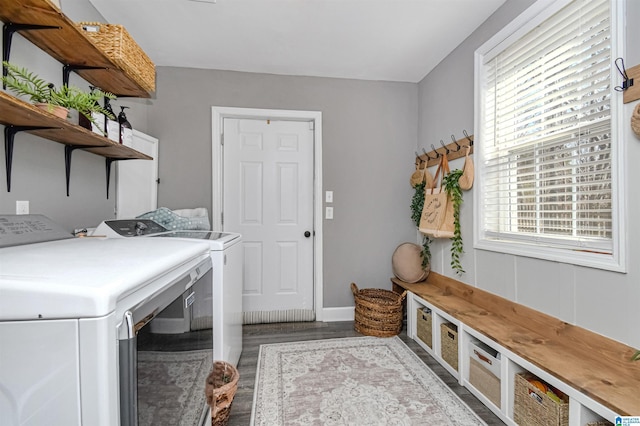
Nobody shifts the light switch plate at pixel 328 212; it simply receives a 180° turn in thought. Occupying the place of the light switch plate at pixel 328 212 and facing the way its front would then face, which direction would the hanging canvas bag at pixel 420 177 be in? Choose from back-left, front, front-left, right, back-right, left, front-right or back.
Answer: right

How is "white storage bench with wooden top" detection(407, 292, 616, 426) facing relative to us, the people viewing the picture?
facing the viewer and to the left of the viewer

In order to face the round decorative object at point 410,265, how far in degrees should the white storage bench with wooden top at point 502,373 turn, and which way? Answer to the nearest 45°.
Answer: approximately 90° to its right

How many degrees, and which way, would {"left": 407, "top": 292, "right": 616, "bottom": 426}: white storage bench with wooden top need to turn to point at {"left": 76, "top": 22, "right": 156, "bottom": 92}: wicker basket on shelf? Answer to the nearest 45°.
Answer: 0° — it already faces it

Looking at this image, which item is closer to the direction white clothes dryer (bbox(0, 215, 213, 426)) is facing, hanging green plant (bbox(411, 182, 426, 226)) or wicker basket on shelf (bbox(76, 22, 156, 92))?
the hanging green plant

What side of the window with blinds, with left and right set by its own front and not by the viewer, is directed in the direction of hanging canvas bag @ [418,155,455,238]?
right

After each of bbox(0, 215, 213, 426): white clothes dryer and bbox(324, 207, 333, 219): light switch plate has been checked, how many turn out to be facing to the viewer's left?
0

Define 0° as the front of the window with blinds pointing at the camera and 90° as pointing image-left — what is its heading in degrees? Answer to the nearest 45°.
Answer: approximately 45°

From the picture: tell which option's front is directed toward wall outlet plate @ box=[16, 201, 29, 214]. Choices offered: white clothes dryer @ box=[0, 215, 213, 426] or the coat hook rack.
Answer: the coat hook rack

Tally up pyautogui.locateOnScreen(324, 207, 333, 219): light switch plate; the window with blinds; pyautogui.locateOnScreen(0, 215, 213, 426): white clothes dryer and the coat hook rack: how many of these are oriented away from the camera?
0

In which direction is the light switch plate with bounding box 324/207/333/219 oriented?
toward the camera

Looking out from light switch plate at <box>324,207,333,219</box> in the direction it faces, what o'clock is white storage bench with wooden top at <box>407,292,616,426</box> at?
The white storage bench with wooden top is roughly at 11 o'clock from the light switch plate.

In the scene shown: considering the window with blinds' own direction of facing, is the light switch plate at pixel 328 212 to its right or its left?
on its right

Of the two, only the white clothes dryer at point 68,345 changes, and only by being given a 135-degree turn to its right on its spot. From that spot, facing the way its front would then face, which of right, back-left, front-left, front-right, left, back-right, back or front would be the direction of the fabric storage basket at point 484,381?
back

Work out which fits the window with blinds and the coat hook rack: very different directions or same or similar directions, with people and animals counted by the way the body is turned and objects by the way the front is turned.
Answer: same or similar directions

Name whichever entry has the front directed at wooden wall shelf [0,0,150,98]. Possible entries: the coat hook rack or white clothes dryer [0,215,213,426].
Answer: the coat hook rack

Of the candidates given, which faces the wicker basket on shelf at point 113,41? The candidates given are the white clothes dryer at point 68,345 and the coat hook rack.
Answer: the coat hook rack
